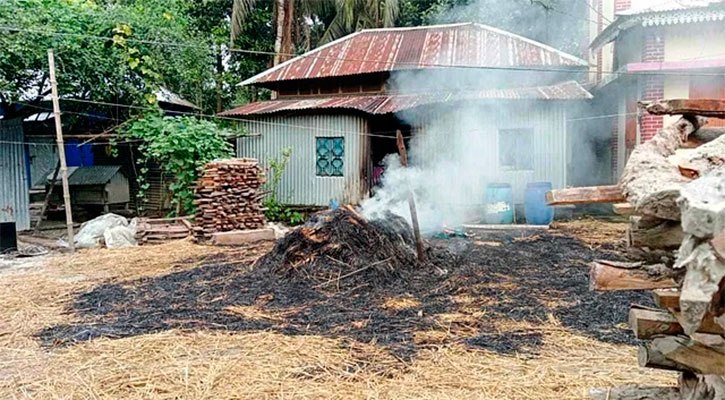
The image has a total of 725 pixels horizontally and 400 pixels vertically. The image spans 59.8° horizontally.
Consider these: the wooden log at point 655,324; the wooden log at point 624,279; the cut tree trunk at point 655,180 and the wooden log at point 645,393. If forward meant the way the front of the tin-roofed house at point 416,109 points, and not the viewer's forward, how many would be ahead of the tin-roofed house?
4

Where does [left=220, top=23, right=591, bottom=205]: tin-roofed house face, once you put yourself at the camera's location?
facing the viewer

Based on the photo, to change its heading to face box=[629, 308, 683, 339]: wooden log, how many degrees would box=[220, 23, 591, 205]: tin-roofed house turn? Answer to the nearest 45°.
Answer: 0° — it already faces it

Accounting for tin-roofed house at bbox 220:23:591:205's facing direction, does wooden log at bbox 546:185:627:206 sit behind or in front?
in front

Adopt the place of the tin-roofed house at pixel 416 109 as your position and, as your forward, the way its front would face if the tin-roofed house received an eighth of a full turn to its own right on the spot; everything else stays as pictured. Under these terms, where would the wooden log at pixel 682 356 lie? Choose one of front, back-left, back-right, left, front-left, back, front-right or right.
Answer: front-left

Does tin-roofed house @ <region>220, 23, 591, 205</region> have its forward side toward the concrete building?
no

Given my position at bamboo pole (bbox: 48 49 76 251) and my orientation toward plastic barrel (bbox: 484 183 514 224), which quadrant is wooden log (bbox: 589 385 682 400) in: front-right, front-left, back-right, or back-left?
front-right

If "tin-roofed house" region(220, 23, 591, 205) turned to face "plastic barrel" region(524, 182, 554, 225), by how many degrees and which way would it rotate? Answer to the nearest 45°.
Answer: approximately 45° to its left

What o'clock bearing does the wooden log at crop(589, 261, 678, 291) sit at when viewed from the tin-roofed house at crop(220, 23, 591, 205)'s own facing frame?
The wooden log is roughly at 12 o'clock from the tin-roofed house.

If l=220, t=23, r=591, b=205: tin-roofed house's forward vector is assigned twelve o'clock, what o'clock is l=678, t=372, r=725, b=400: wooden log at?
The wooden log is roughly at 12 o'clock from the tin-roofed house.

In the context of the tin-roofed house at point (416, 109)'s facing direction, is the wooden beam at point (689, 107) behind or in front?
in front

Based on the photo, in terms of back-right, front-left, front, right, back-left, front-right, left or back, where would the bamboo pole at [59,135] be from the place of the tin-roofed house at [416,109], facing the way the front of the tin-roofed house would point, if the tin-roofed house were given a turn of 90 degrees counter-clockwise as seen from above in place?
back-right
